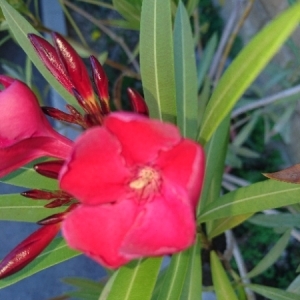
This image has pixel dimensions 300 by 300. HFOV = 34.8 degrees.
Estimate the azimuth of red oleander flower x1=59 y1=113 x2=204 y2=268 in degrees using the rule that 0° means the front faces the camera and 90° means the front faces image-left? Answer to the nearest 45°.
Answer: approximately 0°

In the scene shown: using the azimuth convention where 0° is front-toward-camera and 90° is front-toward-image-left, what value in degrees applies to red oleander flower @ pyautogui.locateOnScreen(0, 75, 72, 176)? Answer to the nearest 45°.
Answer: approximately 90°

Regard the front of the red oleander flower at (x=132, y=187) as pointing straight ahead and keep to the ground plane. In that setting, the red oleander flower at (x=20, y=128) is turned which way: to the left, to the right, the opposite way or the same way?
to the right

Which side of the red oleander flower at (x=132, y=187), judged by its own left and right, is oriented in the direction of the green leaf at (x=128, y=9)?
back

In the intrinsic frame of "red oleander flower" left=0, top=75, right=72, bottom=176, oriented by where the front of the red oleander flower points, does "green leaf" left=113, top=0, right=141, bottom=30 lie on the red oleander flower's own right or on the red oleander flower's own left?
on the red oleander flower's own right
